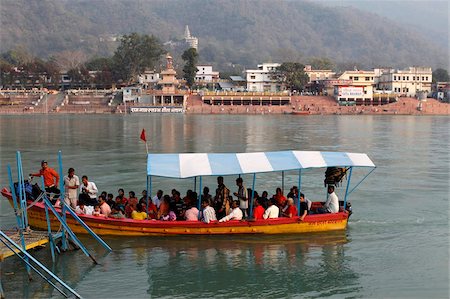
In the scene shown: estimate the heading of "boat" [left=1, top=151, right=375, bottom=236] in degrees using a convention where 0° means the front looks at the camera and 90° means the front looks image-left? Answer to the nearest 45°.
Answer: approximately 90°

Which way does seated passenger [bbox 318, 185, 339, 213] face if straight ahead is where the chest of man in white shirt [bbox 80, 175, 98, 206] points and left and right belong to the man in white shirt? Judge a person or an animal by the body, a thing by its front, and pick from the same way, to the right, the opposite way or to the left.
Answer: to the right

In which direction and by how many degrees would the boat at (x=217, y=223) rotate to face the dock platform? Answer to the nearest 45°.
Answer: approximately 45° to its left

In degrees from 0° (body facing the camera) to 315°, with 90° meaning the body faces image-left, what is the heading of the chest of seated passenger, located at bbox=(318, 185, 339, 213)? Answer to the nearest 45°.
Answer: approximately 90°
